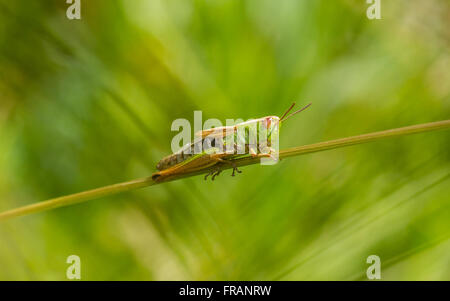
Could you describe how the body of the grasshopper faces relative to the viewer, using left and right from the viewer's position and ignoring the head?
facing to the right of the viewer
